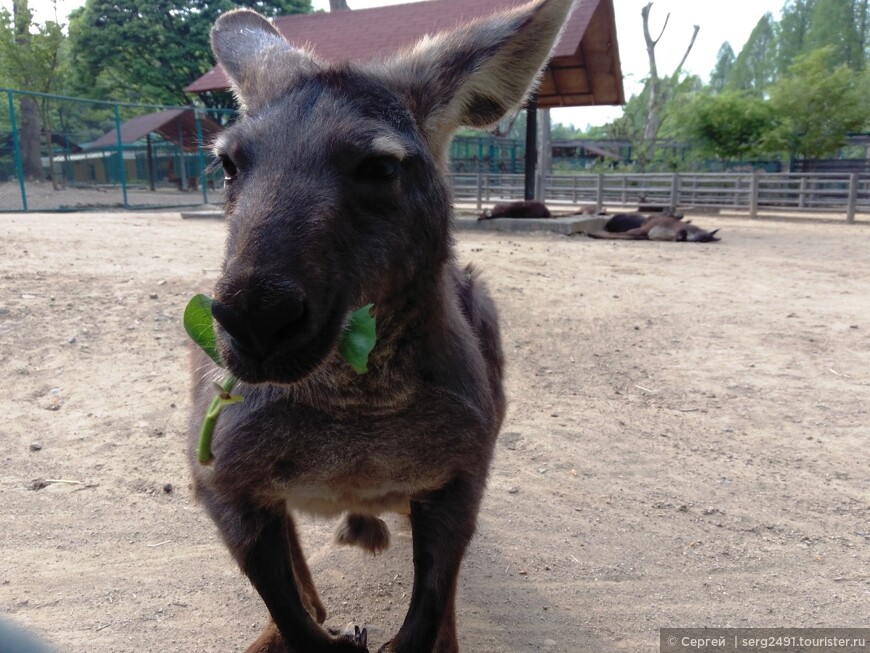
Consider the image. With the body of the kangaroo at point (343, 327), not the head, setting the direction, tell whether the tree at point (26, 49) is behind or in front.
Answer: behind

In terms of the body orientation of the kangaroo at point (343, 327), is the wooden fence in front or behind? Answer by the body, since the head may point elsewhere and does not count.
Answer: behind

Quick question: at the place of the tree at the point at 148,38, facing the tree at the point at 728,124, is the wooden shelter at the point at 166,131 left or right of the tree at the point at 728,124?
right

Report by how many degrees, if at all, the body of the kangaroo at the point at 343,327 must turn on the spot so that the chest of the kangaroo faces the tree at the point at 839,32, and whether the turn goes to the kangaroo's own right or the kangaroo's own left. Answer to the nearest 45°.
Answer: approximately 135° to the kangaroo's own left

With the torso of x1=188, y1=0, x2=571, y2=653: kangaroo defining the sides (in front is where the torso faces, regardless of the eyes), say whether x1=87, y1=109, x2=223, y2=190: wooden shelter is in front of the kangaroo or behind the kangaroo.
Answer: behind

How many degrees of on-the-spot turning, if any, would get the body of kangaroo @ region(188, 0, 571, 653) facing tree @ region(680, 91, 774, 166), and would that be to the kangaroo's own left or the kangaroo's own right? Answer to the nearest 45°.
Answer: approximately 135° to the kangaroo's own left

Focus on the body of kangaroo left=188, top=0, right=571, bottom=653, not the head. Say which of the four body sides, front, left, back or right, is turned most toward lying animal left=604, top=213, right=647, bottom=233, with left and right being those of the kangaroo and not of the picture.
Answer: back

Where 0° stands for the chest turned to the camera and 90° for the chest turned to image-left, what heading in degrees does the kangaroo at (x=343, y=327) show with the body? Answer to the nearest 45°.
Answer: approximately 0°

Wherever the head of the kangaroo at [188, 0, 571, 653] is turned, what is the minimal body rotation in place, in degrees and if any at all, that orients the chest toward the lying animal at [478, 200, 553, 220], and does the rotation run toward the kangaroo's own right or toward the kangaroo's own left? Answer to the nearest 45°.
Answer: approximately 180°
